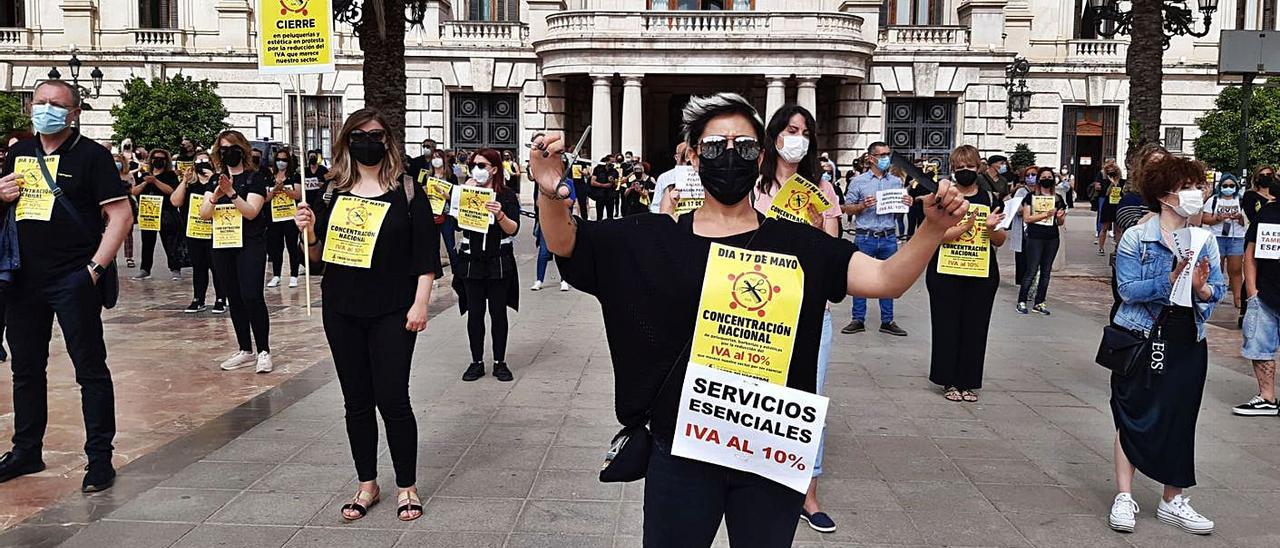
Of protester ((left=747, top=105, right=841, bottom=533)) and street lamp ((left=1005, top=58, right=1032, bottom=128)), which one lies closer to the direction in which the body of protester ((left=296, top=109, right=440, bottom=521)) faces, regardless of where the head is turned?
the protester

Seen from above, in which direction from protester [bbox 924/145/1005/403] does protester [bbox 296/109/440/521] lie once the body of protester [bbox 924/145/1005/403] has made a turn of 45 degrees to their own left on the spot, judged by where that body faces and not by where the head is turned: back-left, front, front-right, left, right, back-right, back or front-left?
right

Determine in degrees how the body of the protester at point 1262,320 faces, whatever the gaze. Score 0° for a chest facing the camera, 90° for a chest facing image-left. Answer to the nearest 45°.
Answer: approximately 45°

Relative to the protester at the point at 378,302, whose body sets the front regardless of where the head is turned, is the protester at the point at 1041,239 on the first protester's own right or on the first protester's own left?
on the first protester's own left

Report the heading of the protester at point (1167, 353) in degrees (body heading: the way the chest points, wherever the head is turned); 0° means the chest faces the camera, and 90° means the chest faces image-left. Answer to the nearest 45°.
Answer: approximately 315°

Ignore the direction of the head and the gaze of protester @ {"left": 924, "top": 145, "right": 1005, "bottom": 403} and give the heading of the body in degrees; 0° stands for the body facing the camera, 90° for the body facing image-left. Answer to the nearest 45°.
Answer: approximately 0°

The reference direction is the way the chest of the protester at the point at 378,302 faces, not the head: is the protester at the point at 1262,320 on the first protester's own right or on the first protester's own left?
on the first protester's own left

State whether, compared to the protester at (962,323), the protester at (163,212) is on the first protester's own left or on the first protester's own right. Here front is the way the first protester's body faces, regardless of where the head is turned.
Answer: on the first protester's own right

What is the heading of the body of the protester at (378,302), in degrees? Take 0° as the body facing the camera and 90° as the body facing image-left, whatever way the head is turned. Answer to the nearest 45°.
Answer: approximately 0°
